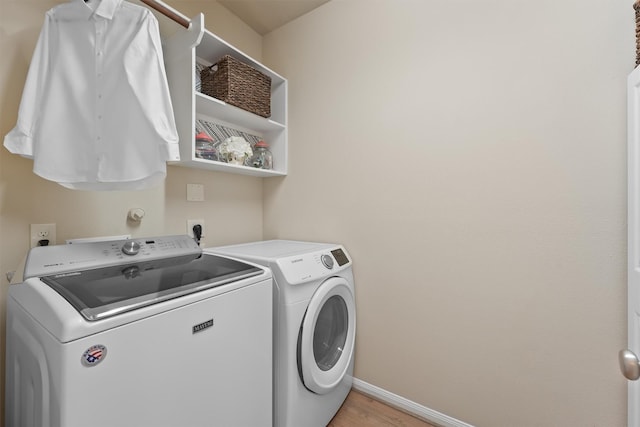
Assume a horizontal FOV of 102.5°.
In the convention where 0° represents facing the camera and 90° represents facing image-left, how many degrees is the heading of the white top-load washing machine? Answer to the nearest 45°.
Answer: approximately 315°

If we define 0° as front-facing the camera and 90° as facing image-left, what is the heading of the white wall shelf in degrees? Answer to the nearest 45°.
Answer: approximately 315°

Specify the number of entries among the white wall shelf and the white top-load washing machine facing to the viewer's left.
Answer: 0

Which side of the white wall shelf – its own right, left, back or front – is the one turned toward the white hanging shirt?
right

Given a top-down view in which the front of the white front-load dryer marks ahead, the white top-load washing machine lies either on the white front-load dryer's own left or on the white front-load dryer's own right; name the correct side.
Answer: on the white front-load dryer's own right

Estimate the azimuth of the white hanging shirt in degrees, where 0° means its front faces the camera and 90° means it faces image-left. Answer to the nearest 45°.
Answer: approximately 0°
